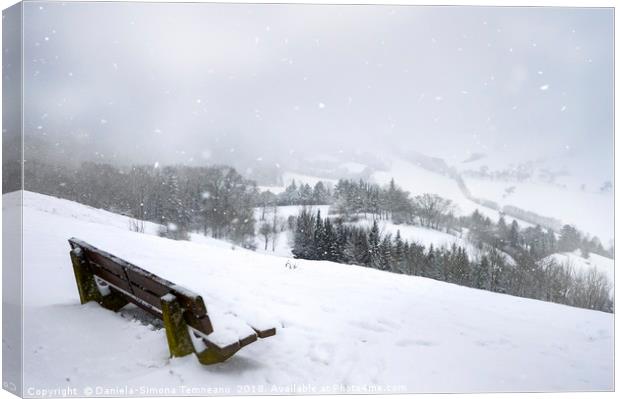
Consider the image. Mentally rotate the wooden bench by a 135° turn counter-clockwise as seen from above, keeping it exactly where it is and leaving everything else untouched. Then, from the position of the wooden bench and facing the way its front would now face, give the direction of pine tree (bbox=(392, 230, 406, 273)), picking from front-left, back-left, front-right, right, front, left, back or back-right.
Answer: back-right

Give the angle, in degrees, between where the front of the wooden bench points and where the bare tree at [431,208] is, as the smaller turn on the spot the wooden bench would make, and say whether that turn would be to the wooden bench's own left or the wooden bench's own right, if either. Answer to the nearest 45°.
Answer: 0° — it already faces it

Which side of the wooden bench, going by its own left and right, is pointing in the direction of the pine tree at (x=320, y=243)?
front

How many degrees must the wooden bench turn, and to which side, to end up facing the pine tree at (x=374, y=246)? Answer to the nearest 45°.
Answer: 0° — it already faces it

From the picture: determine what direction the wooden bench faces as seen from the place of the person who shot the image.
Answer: facing away from the viewer and to the right of the viewer

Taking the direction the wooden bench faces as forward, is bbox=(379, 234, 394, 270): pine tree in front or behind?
in front
